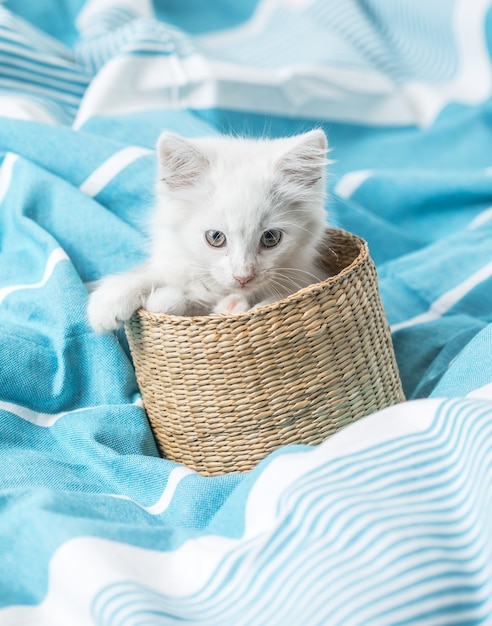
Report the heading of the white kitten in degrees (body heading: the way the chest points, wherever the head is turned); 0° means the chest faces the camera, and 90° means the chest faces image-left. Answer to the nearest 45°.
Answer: approximately 0°
